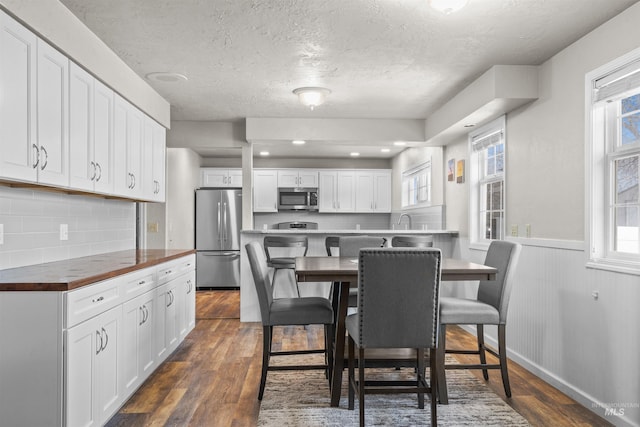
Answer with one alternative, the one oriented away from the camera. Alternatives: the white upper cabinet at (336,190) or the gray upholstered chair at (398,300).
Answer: the gray upholstered chair

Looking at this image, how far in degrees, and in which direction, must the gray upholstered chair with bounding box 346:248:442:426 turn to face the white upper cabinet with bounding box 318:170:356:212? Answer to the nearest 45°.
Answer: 0° — it already faces it

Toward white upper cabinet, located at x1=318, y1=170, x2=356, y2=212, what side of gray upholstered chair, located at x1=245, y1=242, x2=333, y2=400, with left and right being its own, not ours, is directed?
left

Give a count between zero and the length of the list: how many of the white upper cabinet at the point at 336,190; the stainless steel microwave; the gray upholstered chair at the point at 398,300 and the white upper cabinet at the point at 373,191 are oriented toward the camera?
3

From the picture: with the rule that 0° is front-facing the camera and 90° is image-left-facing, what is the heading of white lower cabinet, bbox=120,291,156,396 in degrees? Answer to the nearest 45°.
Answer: approximately 315°

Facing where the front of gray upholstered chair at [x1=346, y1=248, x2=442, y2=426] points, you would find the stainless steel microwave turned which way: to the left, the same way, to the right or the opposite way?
the opposite way

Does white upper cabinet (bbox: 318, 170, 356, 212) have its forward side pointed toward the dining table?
yes

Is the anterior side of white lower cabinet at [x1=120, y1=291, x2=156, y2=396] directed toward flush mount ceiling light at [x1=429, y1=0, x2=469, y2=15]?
yes

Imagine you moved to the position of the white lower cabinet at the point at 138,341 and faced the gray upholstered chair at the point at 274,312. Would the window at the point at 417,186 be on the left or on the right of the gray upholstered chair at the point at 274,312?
left
